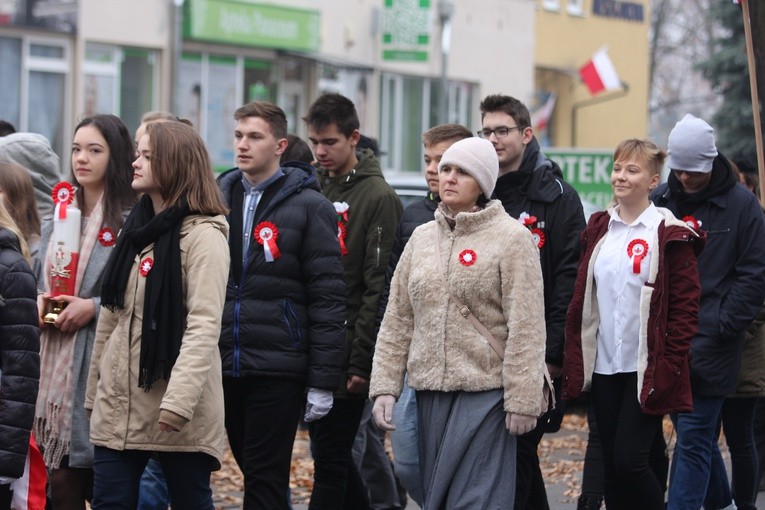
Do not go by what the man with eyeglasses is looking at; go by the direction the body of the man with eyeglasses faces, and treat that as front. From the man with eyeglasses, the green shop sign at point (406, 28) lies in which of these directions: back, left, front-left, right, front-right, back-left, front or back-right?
back-right

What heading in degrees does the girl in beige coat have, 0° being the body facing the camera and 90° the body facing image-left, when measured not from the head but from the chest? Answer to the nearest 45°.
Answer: approximately 45°

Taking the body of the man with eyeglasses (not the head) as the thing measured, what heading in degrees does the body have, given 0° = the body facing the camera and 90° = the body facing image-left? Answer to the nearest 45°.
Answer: approximately 45°

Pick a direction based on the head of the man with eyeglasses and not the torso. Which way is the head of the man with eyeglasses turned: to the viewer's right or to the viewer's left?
to the viewer's left

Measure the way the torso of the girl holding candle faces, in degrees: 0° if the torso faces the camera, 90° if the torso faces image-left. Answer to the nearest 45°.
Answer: approximately 45°

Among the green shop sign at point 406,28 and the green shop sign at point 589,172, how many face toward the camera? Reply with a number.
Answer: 2
